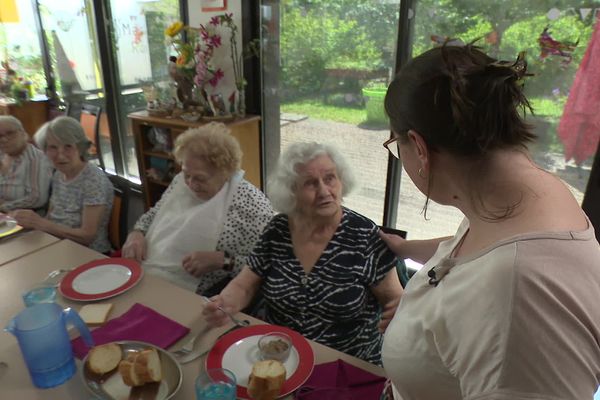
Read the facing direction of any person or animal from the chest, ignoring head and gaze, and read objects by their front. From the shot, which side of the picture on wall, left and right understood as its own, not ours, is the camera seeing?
front

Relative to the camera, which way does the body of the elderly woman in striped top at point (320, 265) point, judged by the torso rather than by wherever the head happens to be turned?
toward the camera

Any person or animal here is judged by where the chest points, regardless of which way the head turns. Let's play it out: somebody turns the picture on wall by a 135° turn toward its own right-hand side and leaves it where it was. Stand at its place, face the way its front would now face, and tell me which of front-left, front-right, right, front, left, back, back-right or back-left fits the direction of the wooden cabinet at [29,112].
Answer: front

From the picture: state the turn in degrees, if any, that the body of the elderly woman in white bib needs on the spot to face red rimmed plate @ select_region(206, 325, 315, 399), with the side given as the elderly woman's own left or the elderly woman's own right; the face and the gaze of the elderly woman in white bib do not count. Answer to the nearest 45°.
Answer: approximately 45° to the elderly woman's own left

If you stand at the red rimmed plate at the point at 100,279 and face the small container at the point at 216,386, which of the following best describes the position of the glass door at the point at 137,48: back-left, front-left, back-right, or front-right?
back-left

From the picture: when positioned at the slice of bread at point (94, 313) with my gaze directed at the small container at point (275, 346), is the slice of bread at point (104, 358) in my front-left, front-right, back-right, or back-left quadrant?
front-right

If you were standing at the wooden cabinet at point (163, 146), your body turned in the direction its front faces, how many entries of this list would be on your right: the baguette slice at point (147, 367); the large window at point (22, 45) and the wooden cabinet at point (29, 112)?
2

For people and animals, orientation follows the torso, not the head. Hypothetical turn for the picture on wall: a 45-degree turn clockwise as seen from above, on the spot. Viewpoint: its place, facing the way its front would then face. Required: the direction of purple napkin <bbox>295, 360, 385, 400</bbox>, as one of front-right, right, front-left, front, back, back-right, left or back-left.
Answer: front-left

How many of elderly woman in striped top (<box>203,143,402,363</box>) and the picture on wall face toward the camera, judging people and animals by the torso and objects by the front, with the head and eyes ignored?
2

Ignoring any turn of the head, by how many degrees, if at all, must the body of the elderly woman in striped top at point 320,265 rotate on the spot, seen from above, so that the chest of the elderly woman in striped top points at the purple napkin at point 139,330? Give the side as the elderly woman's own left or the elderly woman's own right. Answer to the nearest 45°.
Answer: approximately 45° to the elderly woman's own right

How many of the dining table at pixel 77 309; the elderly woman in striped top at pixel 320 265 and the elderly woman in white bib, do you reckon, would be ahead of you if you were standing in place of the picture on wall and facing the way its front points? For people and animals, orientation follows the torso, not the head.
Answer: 3

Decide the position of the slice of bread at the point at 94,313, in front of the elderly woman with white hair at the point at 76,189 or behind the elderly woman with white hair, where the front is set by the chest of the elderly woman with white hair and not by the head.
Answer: in front
